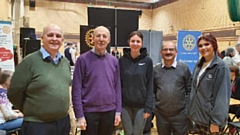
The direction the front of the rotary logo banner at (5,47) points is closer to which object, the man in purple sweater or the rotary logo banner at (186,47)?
the man in purple sweater

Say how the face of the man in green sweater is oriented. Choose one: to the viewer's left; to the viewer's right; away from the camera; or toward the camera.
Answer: toward the camera

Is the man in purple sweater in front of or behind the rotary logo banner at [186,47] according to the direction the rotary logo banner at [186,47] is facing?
in front

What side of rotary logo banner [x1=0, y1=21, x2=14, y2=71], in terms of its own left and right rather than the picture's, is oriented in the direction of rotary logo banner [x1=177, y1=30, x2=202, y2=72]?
left

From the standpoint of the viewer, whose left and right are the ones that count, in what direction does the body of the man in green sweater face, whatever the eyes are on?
facing the viewer and to the right of the viewer

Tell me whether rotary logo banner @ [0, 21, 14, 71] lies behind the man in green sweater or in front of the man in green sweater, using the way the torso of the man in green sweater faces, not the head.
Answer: behind

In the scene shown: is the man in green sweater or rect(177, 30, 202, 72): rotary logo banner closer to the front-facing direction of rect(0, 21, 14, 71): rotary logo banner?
the man in green sweater

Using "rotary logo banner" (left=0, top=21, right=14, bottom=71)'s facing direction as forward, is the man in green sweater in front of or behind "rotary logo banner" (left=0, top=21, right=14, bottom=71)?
in front

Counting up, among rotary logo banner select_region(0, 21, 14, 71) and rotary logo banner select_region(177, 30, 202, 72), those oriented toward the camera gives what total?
2

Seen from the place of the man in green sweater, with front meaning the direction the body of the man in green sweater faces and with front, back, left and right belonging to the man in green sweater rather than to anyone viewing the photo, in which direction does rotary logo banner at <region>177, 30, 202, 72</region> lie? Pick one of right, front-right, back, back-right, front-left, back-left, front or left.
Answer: left

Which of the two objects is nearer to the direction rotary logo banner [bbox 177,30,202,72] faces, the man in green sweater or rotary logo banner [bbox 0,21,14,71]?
the man in green sweater

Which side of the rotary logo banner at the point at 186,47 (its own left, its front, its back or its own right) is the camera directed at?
front

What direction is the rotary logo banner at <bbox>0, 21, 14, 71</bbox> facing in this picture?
toward the camera

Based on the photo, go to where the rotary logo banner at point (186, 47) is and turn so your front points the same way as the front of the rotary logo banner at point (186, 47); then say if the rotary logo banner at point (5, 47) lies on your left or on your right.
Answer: on your right
